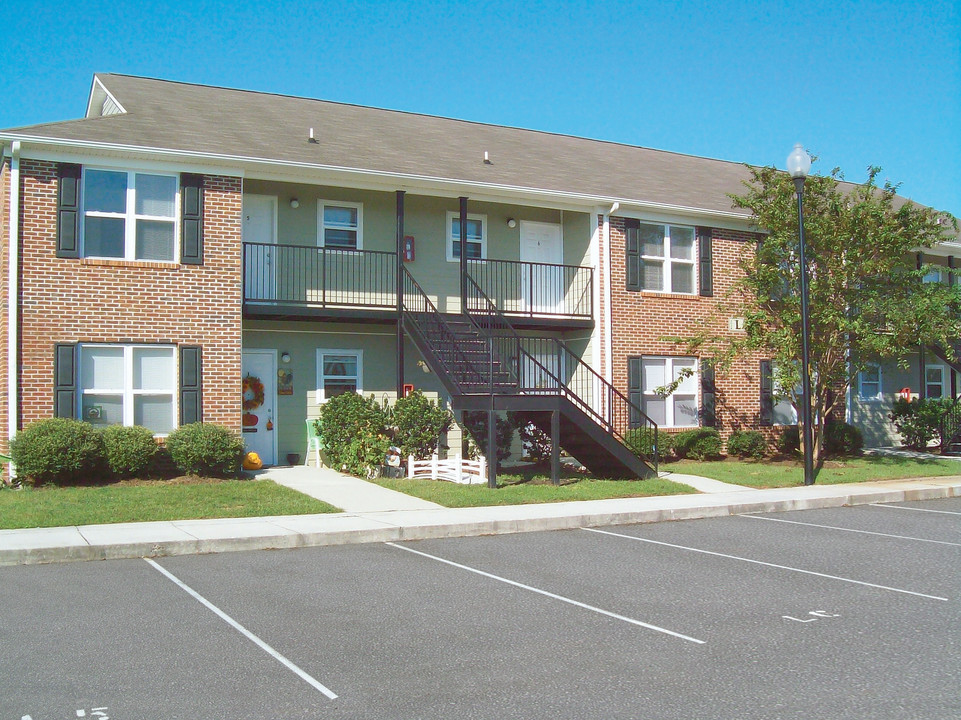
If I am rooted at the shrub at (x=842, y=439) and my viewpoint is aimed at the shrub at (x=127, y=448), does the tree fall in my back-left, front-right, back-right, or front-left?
front-left

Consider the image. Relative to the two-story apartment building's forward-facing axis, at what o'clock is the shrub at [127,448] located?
The shrub is roughly at 3 o'clock from the two-story apartment building.

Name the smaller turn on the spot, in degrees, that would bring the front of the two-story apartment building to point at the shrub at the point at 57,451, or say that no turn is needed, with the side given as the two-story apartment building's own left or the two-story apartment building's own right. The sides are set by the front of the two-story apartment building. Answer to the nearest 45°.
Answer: approximately 90° to the two-story apartment building's own right

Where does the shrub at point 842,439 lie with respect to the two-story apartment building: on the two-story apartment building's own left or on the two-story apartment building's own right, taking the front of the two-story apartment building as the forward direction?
on the two-story apartment building's own left

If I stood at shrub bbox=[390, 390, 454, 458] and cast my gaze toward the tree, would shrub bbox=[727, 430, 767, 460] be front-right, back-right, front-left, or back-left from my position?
front-left

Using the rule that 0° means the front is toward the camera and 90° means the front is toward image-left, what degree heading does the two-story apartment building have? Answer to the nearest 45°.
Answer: approximately 315°

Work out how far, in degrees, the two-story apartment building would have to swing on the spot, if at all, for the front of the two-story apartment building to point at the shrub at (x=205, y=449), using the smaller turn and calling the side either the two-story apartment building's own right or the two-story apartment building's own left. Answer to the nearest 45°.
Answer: approximately 90° to the two-story apartment building's own right

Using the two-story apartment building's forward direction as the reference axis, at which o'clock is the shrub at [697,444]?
The shrub is roughly at 10 o'clock from the two-story apartment building.

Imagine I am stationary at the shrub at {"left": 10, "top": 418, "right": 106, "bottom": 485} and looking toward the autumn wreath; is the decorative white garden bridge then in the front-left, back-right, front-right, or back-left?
front-right
